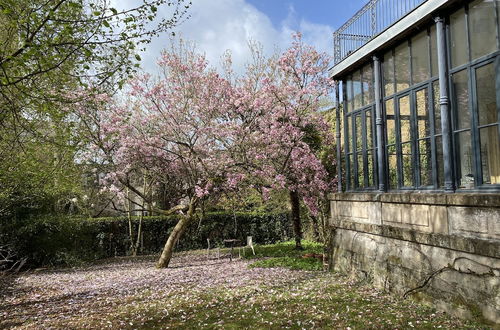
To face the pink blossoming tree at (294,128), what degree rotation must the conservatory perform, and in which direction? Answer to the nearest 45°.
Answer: approximately 90° to its right

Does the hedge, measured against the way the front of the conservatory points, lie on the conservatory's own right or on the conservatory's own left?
on the conservatory's own right
